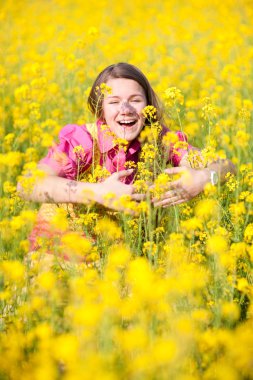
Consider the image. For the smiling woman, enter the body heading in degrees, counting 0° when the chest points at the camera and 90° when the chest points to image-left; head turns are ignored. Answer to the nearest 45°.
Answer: approximately 0°

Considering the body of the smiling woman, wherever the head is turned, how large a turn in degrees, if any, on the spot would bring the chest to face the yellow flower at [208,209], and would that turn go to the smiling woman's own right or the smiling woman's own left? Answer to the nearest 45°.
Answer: approximately 45° to the smiling woman's own left
